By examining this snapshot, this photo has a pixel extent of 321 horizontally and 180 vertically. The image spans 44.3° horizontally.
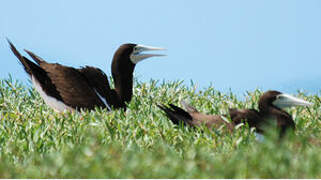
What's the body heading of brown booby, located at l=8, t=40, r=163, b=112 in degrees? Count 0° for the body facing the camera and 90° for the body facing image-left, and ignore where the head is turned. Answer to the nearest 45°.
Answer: approximately 270°

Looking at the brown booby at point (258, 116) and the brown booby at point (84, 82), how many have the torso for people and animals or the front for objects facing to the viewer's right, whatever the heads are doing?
2

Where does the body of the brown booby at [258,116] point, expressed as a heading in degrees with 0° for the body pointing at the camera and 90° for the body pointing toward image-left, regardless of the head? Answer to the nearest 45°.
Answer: approximately 270°

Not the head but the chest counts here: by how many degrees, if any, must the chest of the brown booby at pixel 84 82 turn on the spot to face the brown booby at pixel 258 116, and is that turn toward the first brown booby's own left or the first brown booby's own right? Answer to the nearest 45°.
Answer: approximately 45° to the first brown booby's own right

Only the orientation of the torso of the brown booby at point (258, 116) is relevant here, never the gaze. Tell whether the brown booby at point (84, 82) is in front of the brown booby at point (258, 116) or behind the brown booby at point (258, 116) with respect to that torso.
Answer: behind
